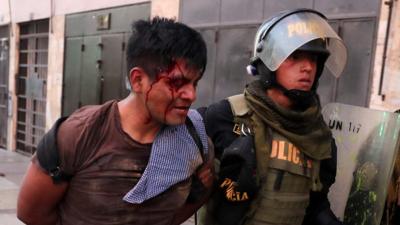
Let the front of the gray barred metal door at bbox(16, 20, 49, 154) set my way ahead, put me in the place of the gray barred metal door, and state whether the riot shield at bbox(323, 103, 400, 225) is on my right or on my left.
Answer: on my left

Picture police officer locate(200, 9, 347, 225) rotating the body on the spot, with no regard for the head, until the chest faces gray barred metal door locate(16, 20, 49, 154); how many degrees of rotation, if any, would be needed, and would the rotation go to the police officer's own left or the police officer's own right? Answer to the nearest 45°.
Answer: approximately 180°

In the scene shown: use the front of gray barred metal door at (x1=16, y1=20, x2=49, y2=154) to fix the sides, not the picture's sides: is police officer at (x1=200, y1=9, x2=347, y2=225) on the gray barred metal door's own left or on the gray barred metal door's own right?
on the gray barred metal door's own left

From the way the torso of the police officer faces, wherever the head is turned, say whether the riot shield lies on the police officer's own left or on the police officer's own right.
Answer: on the police officer's own left
